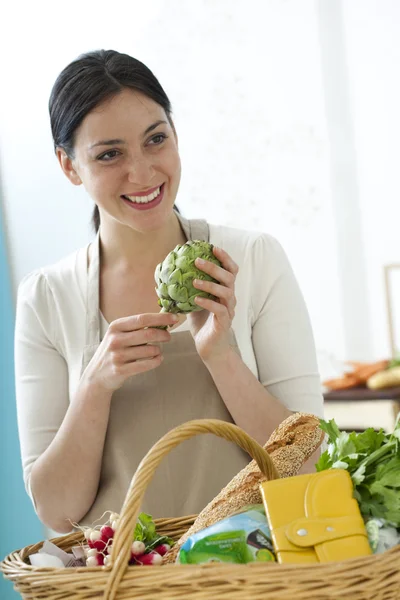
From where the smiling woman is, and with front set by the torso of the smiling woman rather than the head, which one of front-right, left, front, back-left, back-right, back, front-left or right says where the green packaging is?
front

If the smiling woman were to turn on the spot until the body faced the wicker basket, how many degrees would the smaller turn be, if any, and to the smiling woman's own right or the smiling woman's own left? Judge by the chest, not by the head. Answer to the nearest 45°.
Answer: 0° — they already face it

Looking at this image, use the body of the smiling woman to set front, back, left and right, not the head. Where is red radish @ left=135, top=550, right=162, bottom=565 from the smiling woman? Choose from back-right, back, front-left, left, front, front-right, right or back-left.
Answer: front

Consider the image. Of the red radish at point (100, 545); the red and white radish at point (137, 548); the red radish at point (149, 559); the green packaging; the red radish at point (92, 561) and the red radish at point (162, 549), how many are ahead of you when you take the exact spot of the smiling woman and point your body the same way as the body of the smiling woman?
6

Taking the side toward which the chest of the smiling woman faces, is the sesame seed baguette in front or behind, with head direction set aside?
in front

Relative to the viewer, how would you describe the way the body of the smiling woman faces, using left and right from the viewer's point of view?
facing the viewer

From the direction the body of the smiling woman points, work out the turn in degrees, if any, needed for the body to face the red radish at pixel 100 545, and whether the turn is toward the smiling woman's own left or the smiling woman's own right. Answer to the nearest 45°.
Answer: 0° — they already face it

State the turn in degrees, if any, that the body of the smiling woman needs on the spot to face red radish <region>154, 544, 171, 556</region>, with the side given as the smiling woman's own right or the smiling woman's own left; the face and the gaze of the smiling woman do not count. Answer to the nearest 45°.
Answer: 0° — they already face it

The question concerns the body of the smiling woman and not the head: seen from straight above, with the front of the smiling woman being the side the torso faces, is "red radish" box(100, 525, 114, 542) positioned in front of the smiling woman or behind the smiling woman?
in front

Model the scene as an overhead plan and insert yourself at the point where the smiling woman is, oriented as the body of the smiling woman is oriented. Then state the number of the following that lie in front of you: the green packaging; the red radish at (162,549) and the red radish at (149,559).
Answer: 3

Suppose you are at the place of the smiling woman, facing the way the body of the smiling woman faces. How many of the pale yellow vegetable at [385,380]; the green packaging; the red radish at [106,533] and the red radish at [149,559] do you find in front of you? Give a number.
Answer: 3

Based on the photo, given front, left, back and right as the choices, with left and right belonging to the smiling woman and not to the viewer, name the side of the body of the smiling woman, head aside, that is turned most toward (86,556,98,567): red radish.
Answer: front
